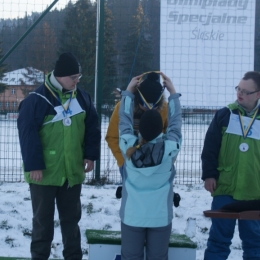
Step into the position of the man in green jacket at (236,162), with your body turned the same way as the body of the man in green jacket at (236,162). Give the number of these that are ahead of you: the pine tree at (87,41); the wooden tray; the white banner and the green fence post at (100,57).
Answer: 1

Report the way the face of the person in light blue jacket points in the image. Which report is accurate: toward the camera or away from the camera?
away from the camera

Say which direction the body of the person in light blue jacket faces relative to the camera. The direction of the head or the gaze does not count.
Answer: away from the camera

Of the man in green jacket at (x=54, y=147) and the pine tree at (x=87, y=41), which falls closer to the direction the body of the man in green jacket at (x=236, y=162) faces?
the man in green jacket

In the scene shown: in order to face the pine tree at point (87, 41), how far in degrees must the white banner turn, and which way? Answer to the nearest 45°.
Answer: approximately 90° to its right

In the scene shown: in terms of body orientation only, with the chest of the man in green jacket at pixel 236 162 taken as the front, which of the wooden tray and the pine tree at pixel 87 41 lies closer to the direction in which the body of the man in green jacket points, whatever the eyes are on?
the wooden tray

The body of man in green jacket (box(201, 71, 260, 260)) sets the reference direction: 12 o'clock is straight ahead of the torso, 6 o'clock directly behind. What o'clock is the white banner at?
The white banner is roughly at 6 o'clock from the man in green jacket.

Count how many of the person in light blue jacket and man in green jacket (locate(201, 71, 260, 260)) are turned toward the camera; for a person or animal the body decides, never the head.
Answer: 1

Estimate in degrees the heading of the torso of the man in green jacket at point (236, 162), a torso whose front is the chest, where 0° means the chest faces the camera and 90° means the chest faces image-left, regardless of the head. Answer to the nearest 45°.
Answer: approximately 0°

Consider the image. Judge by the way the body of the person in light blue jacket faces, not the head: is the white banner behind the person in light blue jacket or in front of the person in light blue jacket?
in front

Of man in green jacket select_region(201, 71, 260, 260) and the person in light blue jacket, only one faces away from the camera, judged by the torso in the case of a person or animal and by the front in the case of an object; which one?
the person in light blue jacket

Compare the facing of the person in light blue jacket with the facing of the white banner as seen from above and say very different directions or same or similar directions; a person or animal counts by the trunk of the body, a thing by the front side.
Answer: very different directions
